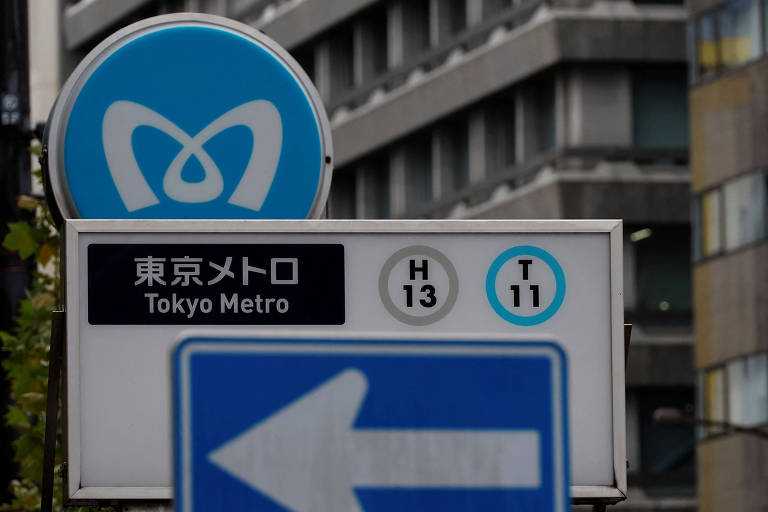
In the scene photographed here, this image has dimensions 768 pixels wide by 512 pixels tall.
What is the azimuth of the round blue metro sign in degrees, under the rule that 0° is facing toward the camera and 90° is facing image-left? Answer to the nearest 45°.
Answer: approximately 0°

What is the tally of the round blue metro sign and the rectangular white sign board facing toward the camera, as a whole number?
2

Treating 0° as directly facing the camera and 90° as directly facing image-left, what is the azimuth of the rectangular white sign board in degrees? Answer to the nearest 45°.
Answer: approximately 0°

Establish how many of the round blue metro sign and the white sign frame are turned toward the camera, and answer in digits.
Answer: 2
